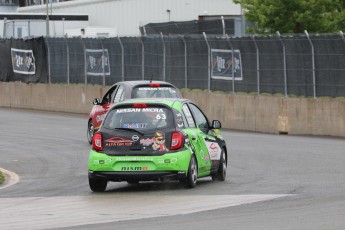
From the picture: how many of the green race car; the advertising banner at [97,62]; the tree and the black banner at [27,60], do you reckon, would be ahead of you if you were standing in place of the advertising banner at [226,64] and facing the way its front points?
1

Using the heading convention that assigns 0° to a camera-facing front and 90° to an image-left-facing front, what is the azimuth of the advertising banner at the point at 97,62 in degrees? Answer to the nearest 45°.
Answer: approximately 0°

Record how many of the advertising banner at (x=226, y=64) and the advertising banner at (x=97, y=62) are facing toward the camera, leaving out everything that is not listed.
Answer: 2

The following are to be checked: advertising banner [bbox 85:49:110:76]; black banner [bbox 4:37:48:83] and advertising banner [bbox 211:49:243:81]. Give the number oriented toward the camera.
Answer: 3

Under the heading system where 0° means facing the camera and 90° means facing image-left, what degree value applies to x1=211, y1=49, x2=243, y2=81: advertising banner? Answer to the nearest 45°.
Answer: approximately 0°

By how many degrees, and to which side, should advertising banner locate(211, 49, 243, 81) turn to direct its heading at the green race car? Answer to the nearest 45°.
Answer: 0° — it already faces it
